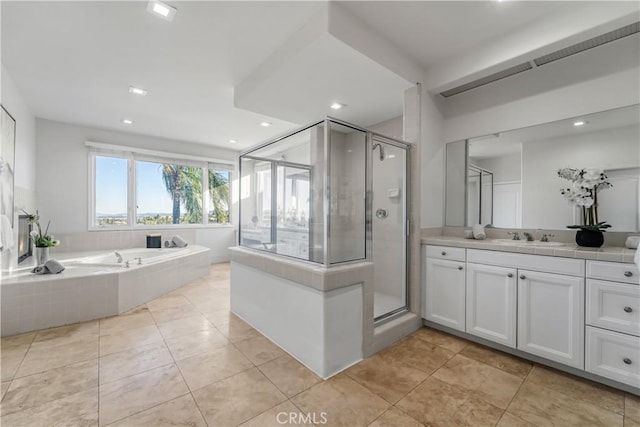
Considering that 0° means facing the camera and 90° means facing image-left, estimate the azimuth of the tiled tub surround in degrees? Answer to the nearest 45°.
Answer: approximately 315°

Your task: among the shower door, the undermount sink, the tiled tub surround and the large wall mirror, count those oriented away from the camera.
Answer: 0

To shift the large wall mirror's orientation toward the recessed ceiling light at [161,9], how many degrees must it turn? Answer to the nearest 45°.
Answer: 0° — it already faces it

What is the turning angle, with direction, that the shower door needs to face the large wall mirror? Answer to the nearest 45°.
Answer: approximately 45° to its left

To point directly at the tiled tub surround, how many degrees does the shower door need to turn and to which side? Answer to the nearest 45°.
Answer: approximately 135° to its right

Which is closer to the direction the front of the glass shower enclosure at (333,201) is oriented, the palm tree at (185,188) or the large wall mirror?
the large wall mirror

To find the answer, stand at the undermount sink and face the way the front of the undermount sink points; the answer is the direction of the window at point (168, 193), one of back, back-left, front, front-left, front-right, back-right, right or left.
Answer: front-right

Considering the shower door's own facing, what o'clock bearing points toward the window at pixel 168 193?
The window is roughly at 5 o'clock from the shower door.

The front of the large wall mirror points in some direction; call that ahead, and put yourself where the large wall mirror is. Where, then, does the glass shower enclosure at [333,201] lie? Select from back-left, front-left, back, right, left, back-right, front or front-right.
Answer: front

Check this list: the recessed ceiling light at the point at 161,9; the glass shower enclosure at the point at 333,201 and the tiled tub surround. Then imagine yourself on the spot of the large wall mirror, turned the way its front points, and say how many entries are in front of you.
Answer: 3

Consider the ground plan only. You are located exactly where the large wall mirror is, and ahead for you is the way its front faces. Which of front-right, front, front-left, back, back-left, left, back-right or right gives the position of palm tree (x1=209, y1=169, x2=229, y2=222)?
front-right

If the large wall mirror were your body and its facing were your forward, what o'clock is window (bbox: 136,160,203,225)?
The window is roughly at 1 o'clock from the large wall mirror.

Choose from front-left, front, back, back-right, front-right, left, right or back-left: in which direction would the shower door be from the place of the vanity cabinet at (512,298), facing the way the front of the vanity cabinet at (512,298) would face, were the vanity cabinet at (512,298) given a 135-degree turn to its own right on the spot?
left

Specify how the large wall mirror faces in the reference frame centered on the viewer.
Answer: facing the viewer and to the left of the viewer

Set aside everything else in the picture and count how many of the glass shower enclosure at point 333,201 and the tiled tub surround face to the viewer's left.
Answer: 0

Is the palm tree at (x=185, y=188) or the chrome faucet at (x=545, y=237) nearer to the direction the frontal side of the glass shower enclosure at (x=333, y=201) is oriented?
the chrome faucet
